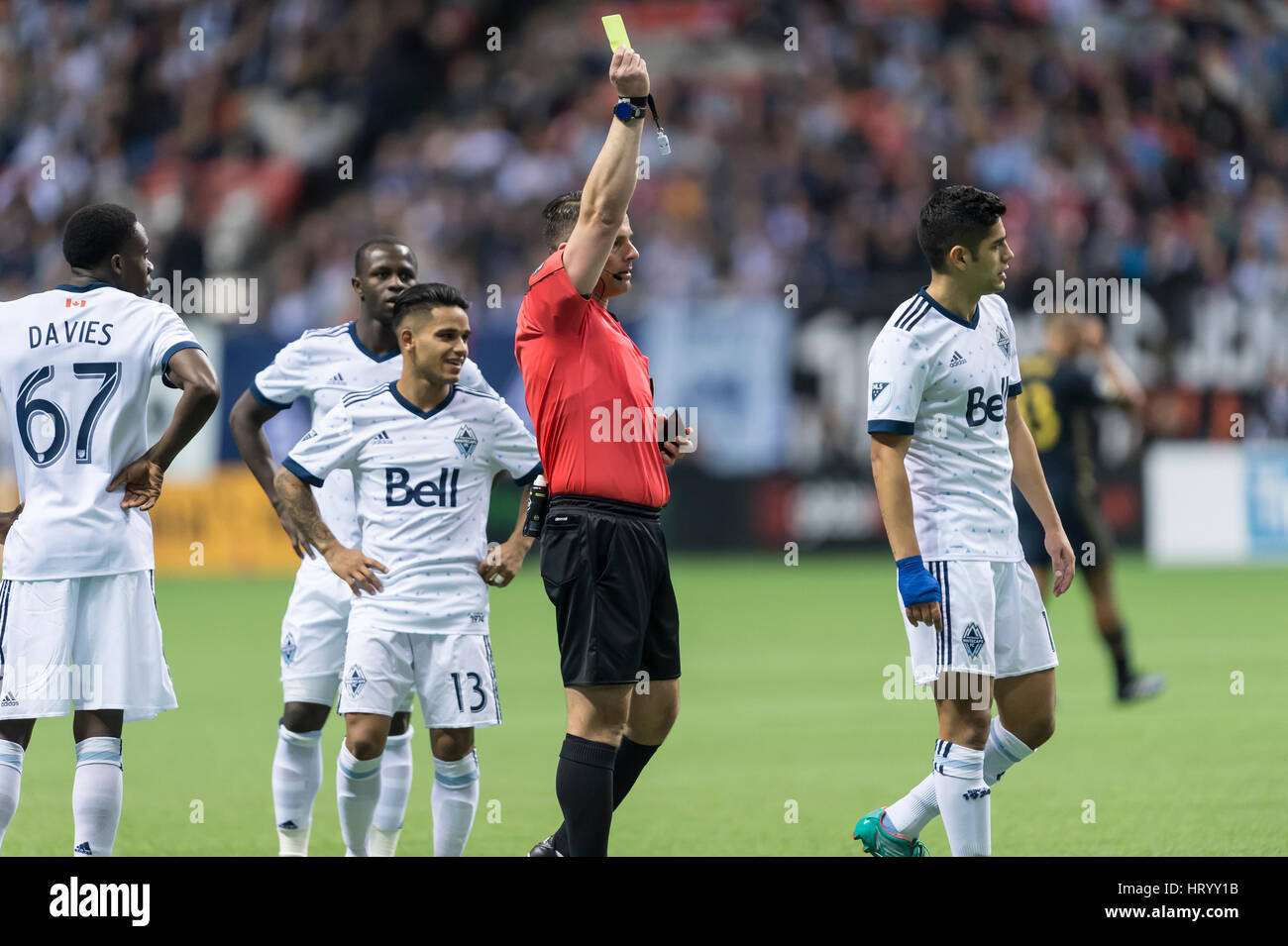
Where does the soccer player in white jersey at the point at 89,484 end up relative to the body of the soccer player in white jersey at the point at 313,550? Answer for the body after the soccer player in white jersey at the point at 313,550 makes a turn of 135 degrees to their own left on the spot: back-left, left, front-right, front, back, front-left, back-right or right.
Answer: back

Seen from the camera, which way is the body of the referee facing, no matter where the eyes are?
to the viewer's right

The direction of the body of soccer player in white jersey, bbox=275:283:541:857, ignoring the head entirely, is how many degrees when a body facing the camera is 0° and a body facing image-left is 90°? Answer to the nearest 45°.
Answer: approximately 0°

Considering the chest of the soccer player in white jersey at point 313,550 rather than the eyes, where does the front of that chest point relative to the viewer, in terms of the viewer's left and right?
facing the viewer

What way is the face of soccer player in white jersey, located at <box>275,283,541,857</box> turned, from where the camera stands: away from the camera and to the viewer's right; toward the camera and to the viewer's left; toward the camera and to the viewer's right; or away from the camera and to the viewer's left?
toward the camera and to the viewer's right

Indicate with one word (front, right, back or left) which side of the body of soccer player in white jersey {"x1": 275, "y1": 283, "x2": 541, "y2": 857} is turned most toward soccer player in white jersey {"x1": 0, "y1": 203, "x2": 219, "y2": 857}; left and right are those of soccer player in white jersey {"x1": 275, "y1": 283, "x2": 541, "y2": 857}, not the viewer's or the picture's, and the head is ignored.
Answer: right

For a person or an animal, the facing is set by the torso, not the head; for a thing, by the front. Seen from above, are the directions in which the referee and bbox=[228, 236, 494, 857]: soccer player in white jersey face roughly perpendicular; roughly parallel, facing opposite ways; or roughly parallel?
roughly perpendicular

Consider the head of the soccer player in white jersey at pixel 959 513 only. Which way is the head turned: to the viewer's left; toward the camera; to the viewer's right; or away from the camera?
to the viewer's right

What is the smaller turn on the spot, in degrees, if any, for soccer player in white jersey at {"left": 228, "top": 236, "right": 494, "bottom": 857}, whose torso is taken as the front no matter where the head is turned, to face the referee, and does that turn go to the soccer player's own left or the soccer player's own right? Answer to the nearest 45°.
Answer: approximately 45° to the soccer player's own left

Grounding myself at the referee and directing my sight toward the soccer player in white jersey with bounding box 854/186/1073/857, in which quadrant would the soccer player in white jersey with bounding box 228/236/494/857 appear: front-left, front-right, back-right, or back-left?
back-left

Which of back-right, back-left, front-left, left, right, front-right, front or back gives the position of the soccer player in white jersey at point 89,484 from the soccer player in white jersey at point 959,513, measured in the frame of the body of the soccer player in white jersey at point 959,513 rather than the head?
back-right
